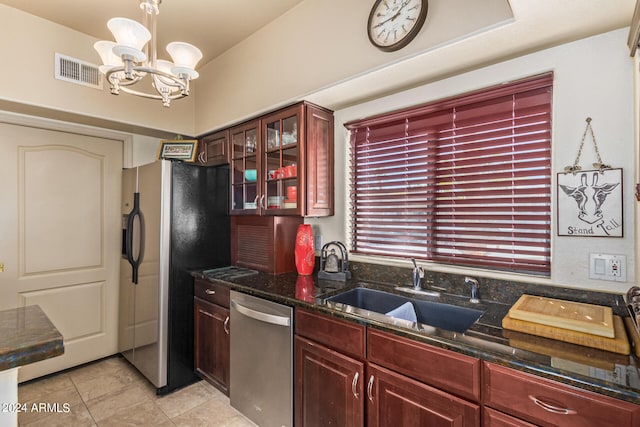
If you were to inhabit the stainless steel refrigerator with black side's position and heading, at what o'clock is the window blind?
The window blind is roughly at 9 o'clock from the stainless steel refrigerator with black side.

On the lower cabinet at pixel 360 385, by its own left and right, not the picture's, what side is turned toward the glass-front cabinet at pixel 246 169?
right

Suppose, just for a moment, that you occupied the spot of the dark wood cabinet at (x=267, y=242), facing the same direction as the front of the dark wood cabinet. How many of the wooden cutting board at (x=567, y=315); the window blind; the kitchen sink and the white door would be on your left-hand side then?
3

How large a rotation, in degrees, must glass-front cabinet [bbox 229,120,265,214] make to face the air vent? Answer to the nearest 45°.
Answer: approximately 45° to its right

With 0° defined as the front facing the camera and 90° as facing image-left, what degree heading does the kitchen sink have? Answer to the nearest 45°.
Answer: approximately 45°

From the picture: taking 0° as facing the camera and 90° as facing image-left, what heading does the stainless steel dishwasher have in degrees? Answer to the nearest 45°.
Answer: approximately 45°

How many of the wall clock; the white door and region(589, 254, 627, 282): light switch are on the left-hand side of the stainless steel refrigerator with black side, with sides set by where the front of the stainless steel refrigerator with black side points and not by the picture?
2

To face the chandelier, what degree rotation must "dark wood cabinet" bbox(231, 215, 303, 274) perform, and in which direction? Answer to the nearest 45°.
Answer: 0° — it already faces it

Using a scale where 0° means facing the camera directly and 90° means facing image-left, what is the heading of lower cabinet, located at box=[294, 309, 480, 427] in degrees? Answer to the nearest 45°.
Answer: approximately 45°
